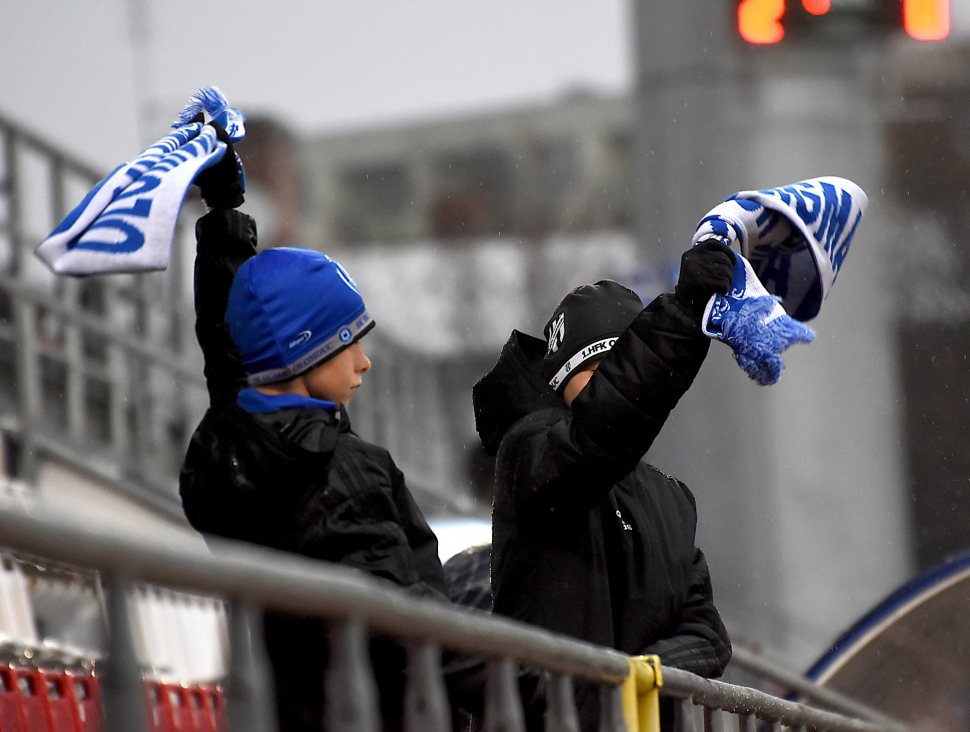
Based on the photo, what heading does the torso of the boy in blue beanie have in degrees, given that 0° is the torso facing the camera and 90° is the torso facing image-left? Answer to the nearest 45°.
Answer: approximately 225°

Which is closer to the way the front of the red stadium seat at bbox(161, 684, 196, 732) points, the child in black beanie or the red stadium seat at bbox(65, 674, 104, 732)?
the child in black beanie
